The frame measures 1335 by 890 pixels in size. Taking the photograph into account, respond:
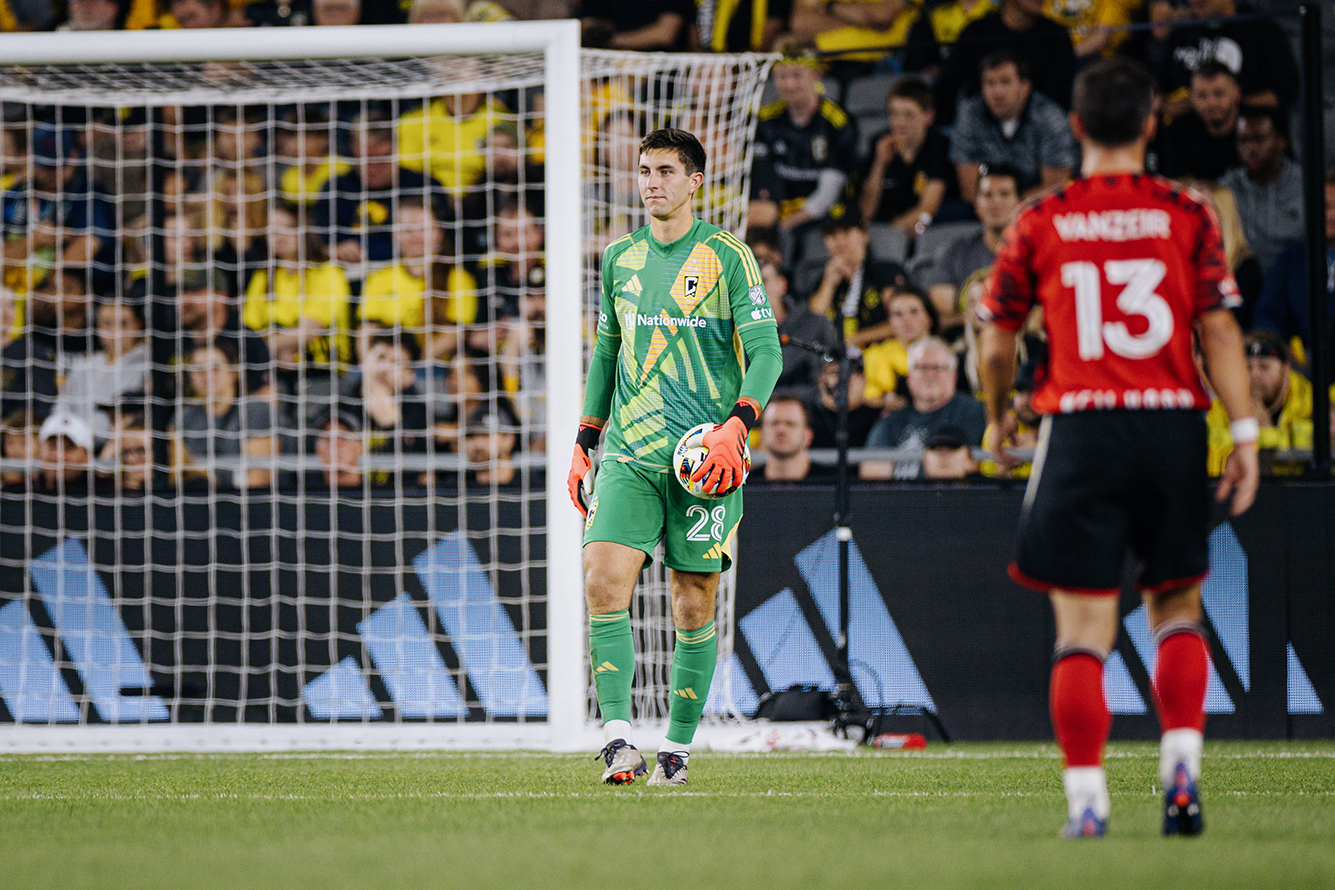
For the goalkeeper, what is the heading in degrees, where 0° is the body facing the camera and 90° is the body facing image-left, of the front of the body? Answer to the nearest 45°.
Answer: approximately 0°

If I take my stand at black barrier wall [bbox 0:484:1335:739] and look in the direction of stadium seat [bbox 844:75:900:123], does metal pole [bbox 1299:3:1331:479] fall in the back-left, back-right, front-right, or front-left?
front-right

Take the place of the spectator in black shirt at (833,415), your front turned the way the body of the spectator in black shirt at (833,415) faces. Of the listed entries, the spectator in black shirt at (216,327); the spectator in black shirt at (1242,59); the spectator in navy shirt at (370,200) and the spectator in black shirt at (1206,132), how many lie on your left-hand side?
2

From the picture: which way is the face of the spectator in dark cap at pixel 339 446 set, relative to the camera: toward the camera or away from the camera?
toward the camera

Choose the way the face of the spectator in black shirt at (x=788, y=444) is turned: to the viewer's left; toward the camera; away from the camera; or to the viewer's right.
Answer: toward the camera

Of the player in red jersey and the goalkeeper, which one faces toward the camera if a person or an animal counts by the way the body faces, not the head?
the goalkeeper

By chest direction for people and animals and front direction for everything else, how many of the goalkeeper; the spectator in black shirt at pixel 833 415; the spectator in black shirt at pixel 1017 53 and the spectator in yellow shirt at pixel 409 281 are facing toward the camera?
4

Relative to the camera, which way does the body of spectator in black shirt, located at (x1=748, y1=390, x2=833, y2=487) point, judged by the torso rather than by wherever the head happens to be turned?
toward the camera

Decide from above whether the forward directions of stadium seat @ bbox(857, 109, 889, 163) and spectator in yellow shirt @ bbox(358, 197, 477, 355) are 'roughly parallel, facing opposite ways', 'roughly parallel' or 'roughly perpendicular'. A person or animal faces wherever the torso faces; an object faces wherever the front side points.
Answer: roughly parallel

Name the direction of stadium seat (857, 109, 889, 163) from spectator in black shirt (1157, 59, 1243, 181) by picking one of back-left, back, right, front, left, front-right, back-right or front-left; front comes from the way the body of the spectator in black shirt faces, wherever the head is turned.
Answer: right

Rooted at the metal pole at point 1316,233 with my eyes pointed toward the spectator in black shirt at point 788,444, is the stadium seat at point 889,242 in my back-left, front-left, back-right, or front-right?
front-right

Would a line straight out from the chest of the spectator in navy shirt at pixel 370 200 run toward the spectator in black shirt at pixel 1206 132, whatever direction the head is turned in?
no

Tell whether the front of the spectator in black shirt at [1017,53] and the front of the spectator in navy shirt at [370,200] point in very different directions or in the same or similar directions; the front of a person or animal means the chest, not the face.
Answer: same or similar directions

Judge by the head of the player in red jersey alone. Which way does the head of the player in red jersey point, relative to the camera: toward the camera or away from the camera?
away from the camera

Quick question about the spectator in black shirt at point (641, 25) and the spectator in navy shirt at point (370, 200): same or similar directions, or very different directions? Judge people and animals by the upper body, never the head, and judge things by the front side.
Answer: same or similar directions

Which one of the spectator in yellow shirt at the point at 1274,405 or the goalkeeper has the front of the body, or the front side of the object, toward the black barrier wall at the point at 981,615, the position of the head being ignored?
the spectator in yellow shirt

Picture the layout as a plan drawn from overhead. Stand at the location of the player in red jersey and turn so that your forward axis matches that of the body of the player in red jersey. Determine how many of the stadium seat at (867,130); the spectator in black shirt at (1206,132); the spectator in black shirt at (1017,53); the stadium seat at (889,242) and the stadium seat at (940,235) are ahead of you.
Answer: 5
